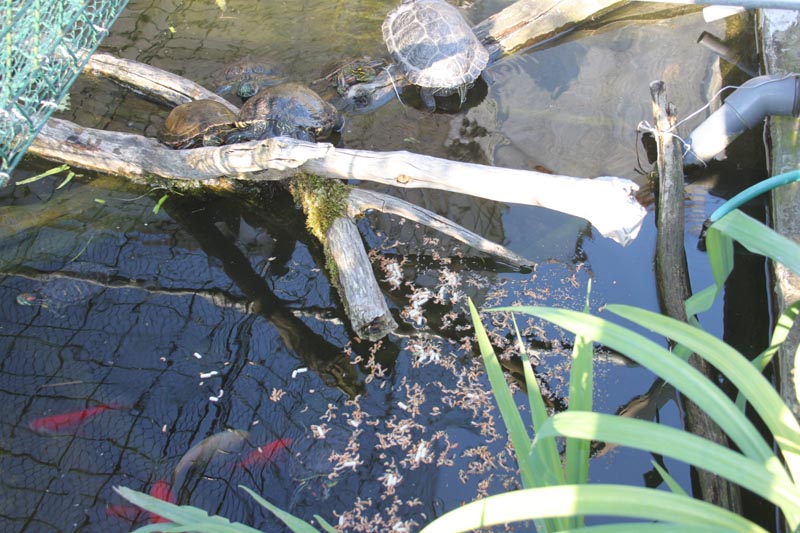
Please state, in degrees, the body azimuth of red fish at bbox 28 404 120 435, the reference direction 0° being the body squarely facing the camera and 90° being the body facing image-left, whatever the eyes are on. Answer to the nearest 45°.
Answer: approximately 90°

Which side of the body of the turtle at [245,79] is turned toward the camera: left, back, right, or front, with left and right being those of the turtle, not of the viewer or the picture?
front

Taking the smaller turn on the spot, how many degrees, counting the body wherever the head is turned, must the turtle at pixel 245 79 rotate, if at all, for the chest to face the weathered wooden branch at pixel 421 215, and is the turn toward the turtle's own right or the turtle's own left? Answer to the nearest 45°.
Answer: approximately 45° to the turtle's own left

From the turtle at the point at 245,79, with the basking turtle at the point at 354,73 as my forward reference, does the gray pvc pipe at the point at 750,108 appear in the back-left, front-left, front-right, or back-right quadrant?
front-right

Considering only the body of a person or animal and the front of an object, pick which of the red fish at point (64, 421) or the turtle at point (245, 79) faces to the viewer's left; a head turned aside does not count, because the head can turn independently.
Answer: the red fish

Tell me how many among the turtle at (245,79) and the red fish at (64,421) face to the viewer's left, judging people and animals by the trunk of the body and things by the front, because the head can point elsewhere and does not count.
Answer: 1
